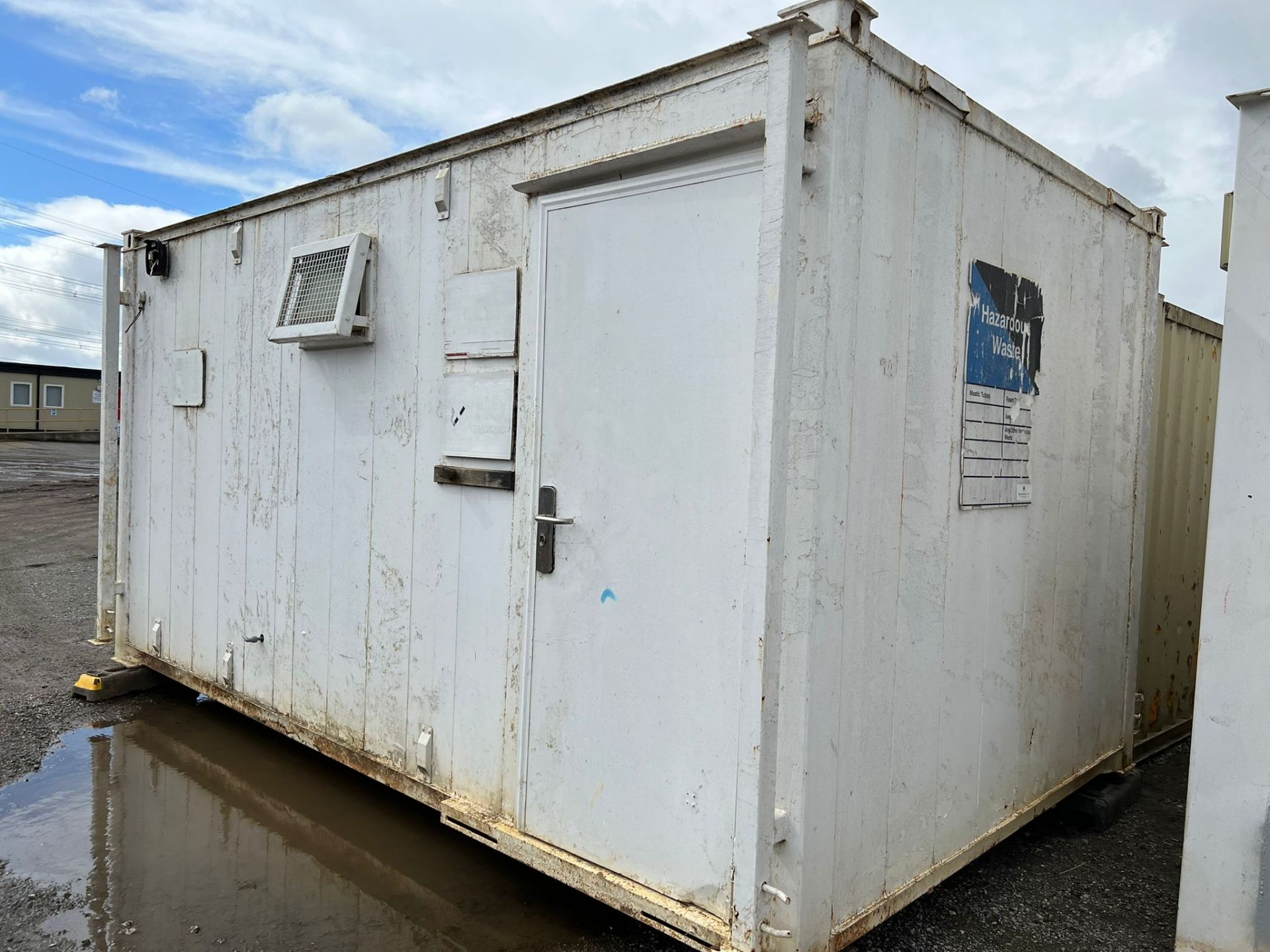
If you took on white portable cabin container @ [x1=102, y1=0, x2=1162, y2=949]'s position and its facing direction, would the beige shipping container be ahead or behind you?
behind

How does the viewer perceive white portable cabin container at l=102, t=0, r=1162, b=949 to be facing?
facing the viewer and to the left of the viewer
